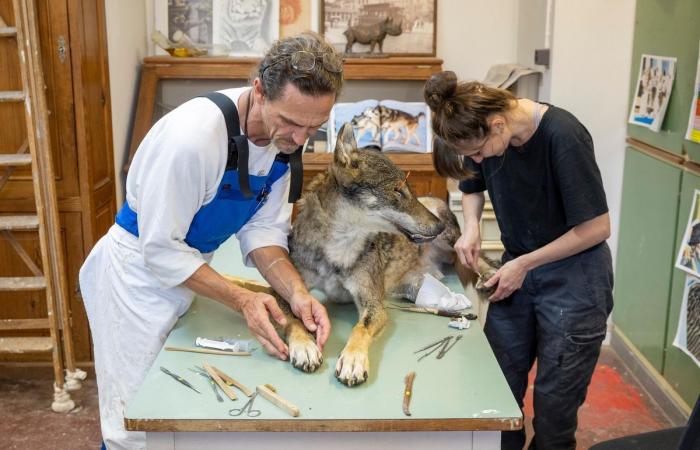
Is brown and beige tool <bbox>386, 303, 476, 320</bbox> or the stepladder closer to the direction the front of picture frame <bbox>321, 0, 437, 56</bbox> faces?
the brown and beige tool

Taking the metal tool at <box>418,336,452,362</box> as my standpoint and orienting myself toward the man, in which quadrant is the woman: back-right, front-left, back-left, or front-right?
back-right

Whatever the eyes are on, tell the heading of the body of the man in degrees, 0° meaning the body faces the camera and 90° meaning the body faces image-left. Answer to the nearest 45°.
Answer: approximately 315°

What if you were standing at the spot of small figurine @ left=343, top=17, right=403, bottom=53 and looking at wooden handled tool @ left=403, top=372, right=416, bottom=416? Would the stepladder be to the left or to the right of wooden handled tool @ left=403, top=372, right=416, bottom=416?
right

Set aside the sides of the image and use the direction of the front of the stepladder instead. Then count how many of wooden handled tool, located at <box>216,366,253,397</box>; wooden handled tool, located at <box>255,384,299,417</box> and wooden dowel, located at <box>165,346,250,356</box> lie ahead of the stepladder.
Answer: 3

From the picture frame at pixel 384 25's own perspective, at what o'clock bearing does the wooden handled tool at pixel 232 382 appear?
The wooden handled tool is roughly at 12 o'clock from the picture frame.

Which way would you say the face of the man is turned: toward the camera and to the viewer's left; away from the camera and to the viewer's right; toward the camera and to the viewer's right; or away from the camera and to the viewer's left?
toward the camera and to the viewer's right

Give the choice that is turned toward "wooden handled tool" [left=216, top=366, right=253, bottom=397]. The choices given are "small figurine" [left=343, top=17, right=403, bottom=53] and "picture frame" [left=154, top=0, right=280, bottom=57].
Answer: the picture frame

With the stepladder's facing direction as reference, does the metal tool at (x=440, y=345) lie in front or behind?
in front

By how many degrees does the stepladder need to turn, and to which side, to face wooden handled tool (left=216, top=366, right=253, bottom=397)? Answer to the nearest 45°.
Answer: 0° — it already faces it

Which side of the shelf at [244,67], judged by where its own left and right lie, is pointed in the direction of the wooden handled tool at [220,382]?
front

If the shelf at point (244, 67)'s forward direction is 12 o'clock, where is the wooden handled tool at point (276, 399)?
The wooden handled tool is roughly at 12 o'clock from the shelf.
